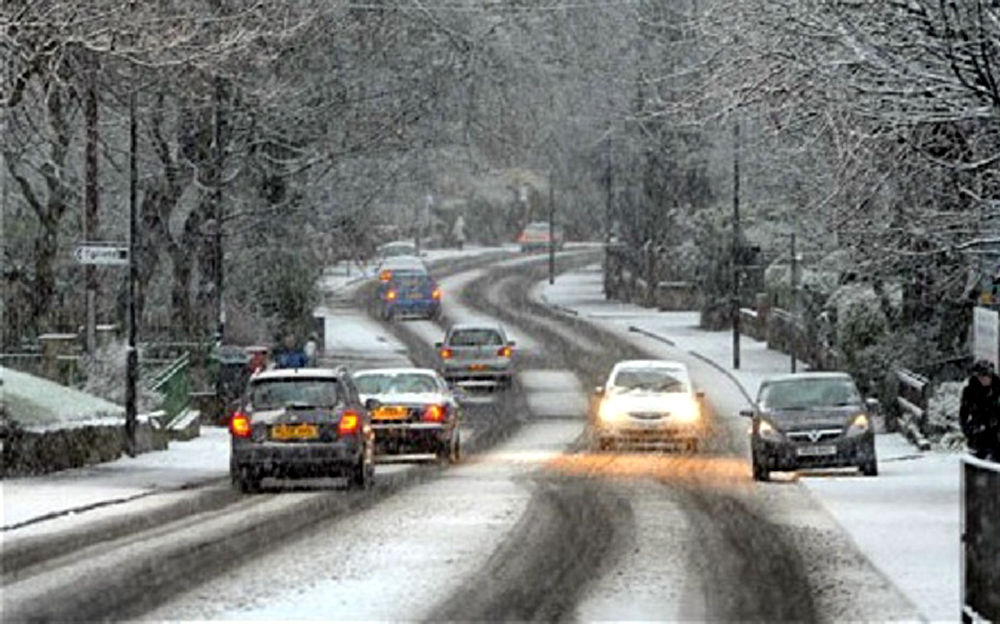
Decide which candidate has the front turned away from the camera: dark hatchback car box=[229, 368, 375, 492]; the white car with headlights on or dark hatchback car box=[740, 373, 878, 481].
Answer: dark hatchback car box=[229, 368, 375, 492]

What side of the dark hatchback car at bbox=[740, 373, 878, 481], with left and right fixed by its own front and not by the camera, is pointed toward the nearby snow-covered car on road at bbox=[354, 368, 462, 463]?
right

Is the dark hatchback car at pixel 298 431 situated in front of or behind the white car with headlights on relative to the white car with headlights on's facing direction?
in front

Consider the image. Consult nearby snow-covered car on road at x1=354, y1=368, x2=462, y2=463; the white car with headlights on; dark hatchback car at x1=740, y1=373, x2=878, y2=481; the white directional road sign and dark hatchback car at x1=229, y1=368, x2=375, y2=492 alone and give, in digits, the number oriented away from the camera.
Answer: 2

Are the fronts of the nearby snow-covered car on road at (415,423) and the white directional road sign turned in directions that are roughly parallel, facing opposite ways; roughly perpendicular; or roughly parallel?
roughly parallel, facing opposite ways

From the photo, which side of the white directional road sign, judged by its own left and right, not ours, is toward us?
front

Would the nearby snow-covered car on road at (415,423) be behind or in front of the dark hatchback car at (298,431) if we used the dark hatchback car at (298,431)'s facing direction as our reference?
in front

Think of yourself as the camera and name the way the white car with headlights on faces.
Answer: facing the viewer

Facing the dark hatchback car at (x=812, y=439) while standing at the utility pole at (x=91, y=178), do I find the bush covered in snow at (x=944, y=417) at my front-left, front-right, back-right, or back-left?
front-left

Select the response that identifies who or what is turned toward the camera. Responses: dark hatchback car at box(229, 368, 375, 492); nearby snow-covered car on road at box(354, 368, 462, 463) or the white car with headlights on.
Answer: the white car with headlights on

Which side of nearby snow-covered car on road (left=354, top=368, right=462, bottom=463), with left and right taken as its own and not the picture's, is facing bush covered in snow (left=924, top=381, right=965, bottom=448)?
right

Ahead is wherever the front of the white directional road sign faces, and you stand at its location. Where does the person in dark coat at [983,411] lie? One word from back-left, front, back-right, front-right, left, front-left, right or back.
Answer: front-left

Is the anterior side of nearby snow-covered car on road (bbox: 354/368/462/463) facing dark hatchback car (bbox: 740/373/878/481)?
no

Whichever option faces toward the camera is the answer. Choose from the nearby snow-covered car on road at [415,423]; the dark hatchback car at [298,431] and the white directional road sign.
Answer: the white directional road sign

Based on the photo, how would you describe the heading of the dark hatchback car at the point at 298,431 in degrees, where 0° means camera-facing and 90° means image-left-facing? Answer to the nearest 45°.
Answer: approximately 180°

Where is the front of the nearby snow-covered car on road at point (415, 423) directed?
away from the camera
